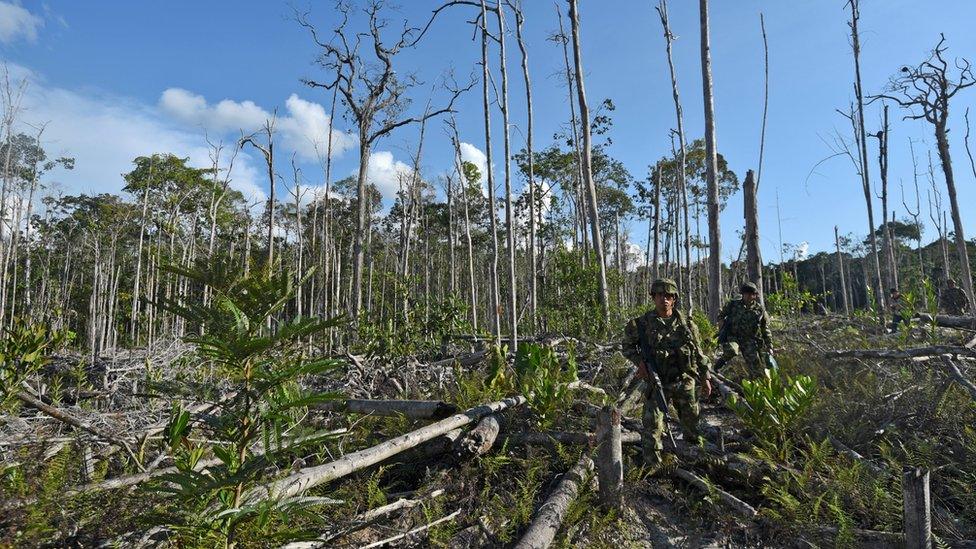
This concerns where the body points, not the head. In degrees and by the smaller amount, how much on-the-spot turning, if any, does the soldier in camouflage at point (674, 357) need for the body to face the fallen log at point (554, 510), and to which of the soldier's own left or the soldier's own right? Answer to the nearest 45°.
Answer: approximately 45° to the soldier's own right

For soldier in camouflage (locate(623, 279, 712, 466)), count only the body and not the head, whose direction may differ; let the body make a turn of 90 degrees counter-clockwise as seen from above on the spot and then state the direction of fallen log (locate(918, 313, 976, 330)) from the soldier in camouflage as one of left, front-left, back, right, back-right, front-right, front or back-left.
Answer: front-left

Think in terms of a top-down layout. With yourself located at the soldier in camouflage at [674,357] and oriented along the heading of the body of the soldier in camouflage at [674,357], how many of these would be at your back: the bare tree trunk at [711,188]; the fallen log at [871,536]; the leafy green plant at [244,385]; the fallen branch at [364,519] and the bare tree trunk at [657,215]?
2

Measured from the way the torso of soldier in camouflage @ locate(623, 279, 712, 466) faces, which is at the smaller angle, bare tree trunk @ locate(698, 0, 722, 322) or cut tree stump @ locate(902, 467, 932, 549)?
the cut tree stump

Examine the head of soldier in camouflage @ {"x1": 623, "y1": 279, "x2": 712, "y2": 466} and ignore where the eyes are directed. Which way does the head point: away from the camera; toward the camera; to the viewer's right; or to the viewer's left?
toward the camera

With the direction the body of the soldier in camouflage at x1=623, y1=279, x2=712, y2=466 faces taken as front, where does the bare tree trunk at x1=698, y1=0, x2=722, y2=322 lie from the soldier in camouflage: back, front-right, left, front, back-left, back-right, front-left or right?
back

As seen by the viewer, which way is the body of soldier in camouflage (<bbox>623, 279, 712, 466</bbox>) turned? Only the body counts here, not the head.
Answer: toward the camera

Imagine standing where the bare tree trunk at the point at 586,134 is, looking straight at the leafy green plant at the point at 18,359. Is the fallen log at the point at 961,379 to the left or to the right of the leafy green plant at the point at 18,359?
left

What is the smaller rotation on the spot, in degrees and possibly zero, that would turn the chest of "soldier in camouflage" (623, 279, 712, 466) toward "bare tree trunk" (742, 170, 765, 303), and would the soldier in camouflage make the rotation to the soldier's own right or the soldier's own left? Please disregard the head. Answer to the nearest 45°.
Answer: approximately 180°
